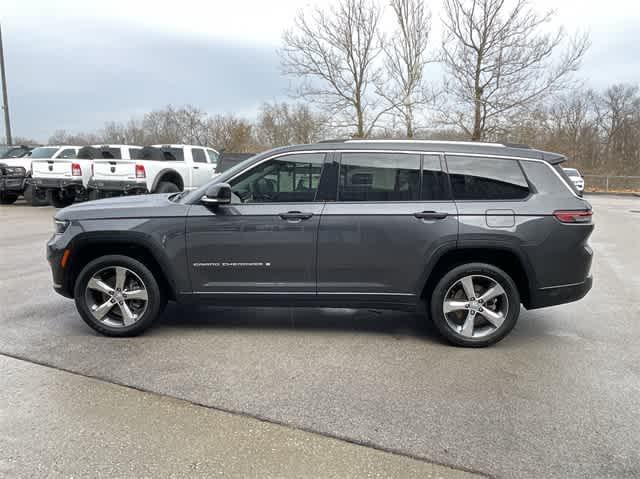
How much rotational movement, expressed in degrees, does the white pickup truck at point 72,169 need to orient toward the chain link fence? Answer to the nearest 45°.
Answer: approximately 45° to its right

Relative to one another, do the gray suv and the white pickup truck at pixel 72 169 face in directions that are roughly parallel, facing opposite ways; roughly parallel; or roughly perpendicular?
roughly perpendicular

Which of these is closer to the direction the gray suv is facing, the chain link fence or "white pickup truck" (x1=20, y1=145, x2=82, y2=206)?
the white pickup truck

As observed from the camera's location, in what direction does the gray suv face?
facing to the left of the viewer

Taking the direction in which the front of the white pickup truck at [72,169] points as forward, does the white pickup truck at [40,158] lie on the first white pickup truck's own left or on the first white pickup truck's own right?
on the first white pickup truck's own left

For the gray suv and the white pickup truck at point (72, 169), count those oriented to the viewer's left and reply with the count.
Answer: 1

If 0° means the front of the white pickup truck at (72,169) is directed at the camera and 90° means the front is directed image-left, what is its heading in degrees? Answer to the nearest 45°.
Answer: approximately 225°

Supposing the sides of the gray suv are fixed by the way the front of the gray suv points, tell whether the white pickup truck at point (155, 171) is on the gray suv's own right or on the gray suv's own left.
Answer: on the gray suv's own right

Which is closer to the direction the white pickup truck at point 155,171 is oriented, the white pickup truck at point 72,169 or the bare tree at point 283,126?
the bare tree

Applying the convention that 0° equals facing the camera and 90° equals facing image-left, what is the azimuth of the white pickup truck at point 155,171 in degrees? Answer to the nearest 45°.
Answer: approximately 225°

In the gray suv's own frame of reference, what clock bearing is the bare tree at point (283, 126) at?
The bare tree is roughly at 3 o'clock from the gray suv.

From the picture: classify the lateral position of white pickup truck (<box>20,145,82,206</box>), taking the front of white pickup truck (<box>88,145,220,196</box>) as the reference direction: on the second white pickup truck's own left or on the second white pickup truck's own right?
on the second white pickup truck's own left
